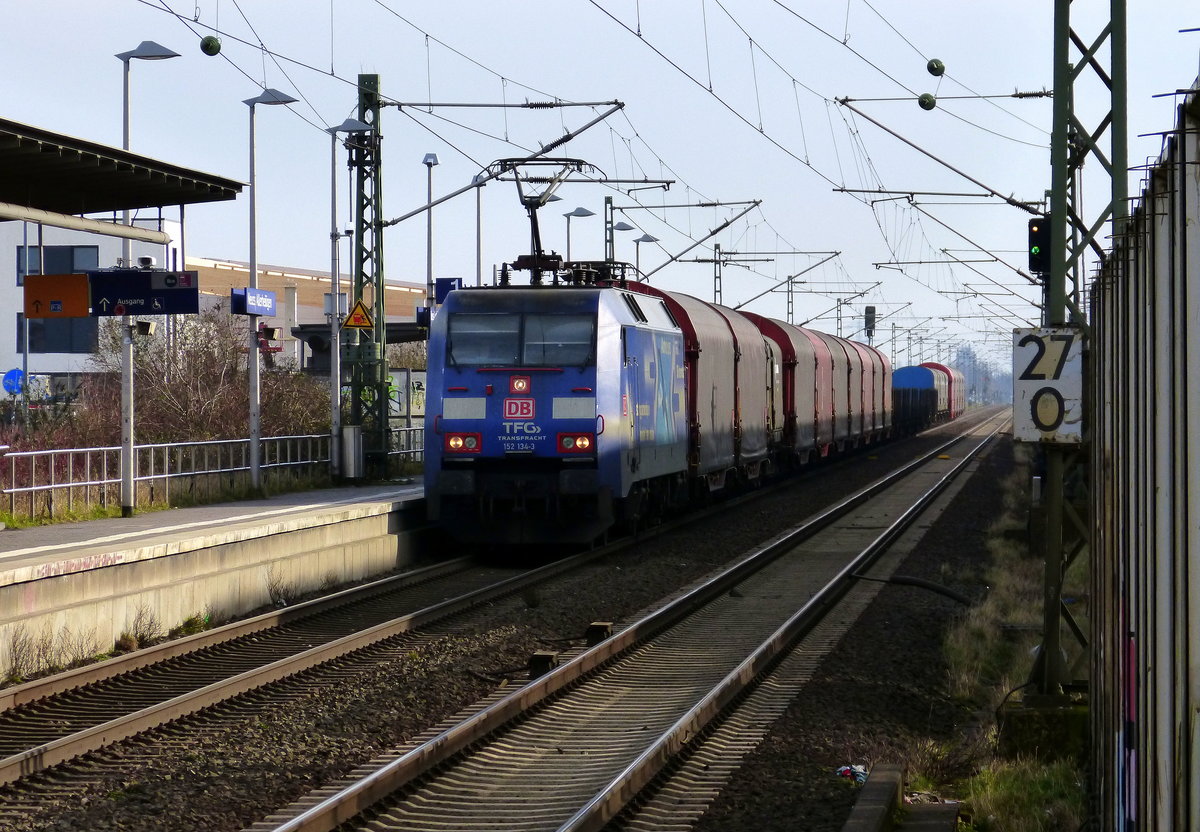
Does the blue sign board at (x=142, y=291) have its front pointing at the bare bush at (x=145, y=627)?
yes

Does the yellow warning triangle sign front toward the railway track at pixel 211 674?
yes

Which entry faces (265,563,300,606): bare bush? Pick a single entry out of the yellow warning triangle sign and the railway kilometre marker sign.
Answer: the yellow warning triangle sign

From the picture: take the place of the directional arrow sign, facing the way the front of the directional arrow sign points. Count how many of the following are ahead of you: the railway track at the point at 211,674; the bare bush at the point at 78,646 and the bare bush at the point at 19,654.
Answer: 3

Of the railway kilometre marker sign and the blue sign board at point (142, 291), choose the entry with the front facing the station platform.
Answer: the blue sign board

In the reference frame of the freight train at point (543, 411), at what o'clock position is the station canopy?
The station canopy is roughly at 2 o'clock from the freight train.

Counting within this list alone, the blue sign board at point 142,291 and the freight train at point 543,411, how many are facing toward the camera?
2

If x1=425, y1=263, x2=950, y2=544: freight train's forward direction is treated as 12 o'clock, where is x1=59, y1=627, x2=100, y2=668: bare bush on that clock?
The bare bush is roughly at 1 o'clock from the freight train.

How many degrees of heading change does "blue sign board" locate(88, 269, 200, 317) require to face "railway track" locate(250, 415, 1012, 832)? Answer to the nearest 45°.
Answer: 0° — it already faces it
